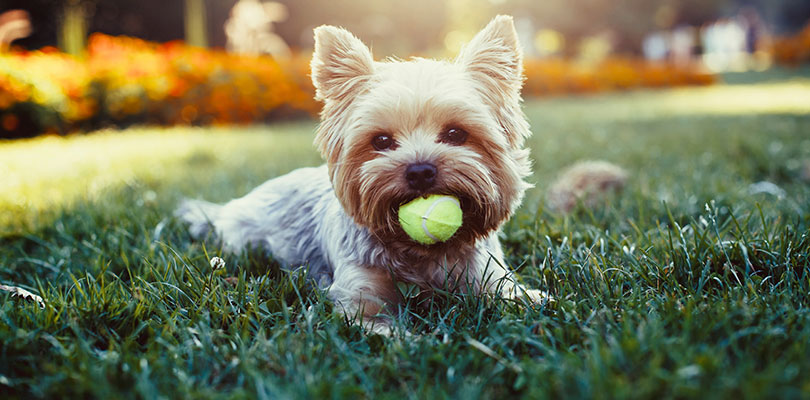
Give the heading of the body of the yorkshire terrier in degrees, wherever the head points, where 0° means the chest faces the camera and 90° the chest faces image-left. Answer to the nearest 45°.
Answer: approximately 315°

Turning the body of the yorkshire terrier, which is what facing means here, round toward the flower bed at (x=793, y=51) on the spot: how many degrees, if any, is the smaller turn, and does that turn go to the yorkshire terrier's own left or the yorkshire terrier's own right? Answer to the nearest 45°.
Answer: approximately 90° to the yorkshire terrier's own left

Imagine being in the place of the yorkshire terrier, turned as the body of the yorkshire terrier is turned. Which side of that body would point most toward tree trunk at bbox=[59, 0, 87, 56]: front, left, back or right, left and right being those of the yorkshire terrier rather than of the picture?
back

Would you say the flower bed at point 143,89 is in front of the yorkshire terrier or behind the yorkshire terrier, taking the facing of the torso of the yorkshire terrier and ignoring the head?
behind

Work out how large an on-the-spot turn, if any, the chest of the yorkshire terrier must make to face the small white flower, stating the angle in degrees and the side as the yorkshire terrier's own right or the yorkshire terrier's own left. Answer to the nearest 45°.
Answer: approximately 135° to the yorkshire terrier's own right
